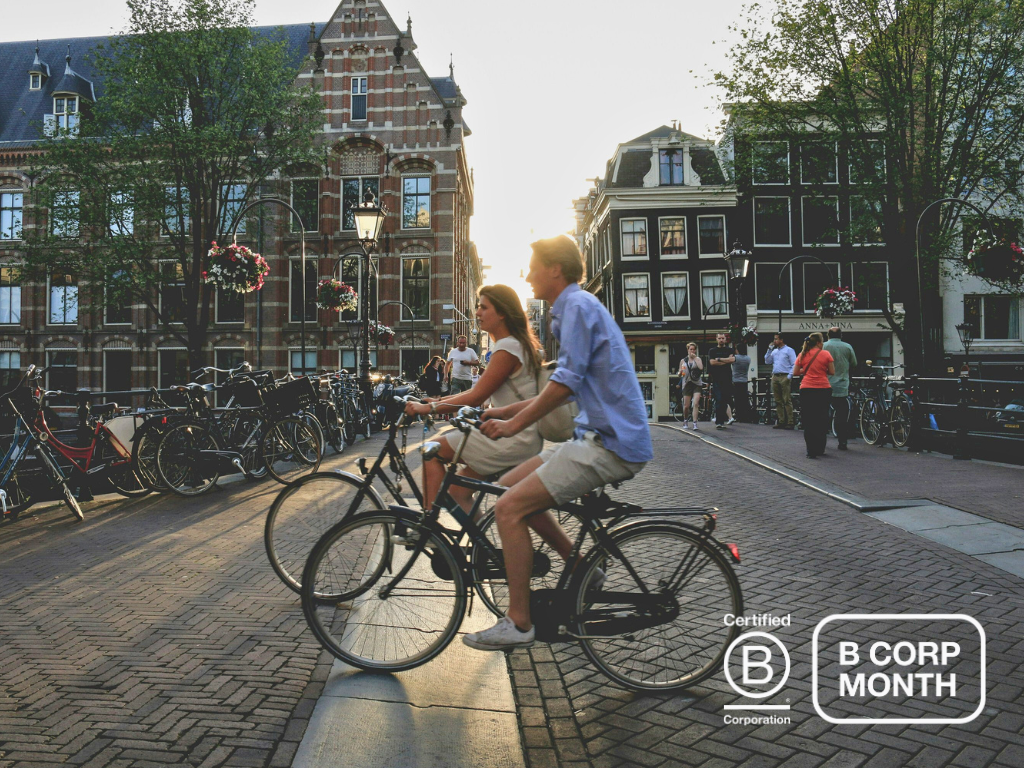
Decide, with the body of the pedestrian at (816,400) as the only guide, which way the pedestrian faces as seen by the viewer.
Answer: away from the camera

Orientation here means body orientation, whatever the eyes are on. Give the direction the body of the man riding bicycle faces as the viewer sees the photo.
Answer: to the viewer's left

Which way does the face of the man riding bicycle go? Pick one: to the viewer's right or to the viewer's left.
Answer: to the viewer's left

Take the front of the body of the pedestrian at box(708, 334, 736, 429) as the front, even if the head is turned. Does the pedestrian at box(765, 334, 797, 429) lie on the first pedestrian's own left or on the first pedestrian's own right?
on the first pedestrian's own left

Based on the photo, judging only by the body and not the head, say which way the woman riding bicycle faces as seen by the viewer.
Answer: to the viewer's left

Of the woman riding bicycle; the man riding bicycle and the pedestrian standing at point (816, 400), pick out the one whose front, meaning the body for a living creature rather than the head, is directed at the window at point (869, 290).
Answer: the pedestrian standing

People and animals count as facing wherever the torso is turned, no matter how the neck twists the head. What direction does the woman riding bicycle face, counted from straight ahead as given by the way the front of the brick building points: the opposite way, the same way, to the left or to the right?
to the right

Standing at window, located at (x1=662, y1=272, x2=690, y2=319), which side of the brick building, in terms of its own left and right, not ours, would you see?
left

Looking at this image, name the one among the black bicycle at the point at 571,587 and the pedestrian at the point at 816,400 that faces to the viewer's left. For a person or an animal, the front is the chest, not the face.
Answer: the black bicycle

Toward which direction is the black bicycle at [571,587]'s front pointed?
to the viewer's left
